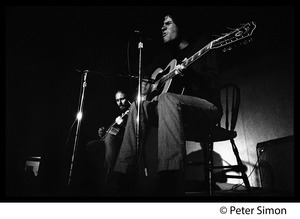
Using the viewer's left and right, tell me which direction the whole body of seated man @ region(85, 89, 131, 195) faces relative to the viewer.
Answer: facing the viewer and to the left of the viewer

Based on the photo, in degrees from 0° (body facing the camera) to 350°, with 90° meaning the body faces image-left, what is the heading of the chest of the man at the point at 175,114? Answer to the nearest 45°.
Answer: approximately 45°

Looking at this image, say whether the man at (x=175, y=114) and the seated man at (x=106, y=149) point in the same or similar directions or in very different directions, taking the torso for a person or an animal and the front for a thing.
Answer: same or similar directions

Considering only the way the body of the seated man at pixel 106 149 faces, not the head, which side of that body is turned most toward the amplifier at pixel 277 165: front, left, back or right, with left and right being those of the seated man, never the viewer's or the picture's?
left

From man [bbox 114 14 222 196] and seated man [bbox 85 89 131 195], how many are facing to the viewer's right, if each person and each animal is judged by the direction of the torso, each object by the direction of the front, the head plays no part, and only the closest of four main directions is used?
0
